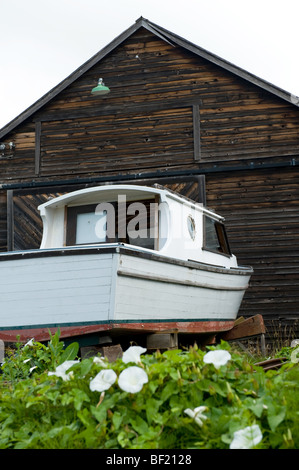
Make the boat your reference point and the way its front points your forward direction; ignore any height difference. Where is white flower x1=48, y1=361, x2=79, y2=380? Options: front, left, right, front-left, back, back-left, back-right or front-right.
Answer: back-right

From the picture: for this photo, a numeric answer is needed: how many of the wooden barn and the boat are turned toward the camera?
1

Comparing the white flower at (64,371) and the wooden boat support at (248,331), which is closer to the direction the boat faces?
the wooden boat support

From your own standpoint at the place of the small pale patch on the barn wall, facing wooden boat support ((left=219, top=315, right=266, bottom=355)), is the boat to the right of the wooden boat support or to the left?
right

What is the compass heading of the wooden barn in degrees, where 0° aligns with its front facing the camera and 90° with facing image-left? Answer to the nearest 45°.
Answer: approximately 0°

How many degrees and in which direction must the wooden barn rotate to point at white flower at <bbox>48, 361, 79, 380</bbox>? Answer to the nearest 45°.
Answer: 0° — it already faces it

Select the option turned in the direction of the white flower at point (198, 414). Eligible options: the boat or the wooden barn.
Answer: the wooden barn

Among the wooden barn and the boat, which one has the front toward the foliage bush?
the wooden barn

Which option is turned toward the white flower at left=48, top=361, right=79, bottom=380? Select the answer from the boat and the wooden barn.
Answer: the wooden barn

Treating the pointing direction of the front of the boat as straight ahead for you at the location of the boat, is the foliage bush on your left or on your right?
on your right

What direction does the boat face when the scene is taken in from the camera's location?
facing away from the viewer and to the right of the viewer
